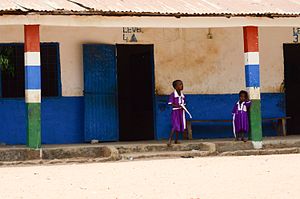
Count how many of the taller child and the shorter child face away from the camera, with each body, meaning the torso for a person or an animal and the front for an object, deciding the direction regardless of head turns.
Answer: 0

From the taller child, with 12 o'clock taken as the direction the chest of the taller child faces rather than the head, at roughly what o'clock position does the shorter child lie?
The shorter child is roughly at 10 o'clock from the taller child.

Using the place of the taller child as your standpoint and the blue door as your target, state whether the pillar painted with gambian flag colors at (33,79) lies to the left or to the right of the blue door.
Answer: left

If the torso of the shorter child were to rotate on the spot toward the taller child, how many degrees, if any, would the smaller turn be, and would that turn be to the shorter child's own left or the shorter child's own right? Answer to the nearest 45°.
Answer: approximately 45° to the shorter child's own right

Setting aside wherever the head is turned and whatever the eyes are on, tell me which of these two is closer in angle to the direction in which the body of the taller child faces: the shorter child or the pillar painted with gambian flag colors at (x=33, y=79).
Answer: the shorter child

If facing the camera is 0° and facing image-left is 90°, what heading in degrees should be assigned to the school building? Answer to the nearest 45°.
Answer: approximately 0°

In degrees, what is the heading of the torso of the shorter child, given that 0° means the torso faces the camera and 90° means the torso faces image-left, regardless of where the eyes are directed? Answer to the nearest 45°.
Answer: approximately 0°

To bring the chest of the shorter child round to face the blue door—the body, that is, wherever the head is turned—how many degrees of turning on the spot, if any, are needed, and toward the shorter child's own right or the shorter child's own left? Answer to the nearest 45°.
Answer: approximately 90° to the shorter child's own right

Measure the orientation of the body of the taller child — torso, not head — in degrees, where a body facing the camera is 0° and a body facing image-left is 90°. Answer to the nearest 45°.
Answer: approximately 315°

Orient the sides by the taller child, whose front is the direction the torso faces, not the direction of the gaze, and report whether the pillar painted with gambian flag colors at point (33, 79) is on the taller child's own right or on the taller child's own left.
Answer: on the taller child's own right
